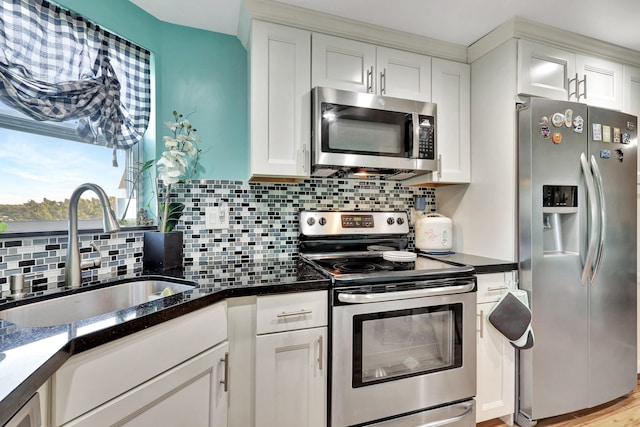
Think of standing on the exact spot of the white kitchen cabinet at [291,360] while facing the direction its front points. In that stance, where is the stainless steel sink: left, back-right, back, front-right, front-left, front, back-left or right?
right

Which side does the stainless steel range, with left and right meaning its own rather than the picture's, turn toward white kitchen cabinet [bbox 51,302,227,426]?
right

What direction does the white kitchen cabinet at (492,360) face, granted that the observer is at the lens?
facing the viewer and to the right of the viewer

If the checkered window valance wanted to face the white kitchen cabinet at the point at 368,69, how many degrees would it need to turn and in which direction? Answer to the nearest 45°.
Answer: approximately 45° to its left

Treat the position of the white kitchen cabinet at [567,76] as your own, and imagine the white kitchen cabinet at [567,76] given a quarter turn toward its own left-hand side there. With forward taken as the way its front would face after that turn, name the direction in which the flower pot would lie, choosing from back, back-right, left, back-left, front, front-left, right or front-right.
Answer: back

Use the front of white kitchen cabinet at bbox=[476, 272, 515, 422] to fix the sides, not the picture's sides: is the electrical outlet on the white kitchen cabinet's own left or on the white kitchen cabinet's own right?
on the white kitchen cabinet's own right

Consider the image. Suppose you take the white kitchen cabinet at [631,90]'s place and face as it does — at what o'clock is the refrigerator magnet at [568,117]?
The refrigerator magnet is roughly at 2 o'clock from the white kitchen cabinet.

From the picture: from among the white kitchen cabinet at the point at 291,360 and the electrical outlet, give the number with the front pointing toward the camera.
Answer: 2
